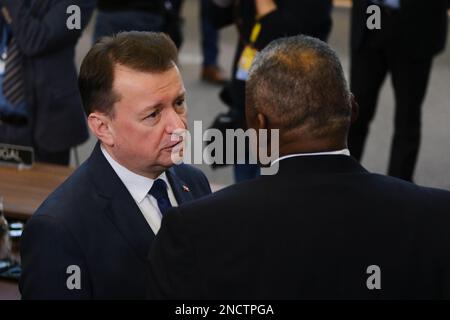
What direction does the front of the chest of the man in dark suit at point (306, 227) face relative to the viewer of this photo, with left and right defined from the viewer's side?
facing away from the viewer

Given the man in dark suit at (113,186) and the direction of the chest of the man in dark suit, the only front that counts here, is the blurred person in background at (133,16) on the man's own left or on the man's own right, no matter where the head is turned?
on the man's own left

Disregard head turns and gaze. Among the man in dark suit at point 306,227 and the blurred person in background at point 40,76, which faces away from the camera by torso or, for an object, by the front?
the man in dark suit

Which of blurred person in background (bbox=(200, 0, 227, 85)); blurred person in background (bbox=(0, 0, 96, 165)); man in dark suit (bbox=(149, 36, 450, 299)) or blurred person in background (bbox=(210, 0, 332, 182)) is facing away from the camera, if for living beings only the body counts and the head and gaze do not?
the man in dark suit

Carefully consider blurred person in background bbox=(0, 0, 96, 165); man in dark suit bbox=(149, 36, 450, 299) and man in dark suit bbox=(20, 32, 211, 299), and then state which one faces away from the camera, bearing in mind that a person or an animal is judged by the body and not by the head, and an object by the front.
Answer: man in dark suit bbox=(149, 36, 450, 299)

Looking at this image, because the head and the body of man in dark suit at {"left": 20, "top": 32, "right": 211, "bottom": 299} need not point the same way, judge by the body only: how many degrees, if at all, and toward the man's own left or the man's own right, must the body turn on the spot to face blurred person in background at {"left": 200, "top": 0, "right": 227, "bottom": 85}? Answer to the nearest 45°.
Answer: approximately 135° to the man's own left

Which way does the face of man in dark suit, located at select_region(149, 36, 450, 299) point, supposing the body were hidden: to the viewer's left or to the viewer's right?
to the viewer's left

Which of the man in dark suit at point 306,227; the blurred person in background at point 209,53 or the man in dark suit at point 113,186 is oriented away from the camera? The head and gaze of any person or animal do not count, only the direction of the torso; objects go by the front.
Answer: the man in dark suit at point 306,227
